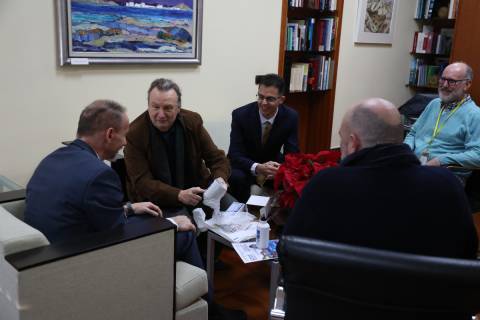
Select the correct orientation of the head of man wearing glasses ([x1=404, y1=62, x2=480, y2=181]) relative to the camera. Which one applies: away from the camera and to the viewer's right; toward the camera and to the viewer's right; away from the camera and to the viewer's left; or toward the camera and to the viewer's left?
toward the camera and to the viewer's left

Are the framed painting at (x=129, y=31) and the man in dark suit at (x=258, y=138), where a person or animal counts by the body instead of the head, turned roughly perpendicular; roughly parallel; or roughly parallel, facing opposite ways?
roughly parallel

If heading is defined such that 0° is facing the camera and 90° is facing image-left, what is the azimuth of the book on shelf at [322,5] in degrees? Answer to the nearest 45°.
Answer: approximately 0°

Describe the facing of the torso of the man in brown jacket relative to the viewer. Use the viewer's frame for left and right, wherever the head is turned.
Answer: facing the viewer

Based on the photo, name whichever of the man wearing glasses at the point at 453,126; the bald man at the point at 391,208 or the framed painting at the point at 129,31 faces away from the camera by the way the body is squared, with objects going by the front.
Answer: the bald man

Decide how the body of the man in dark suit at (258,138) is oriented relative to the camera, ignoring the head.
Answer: toward the camera

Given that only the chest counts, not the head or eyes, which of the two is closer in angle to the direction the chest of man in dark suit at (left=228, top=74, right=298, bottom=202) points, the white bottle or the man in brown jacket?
the white bottle

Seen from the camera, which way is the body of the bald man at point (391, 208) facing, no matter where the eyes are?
away from the camera

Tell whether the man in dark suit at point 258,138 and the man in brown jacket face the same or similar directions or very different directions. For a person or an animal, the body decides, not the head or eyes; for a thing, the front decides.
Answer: same or similar directions

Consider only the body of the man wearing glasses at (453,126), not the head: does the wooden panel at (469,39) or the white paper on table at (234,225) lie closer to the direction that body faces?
the white paper on table

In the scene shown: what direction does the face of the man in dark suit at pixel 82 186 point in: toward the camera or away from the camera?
away from the camera

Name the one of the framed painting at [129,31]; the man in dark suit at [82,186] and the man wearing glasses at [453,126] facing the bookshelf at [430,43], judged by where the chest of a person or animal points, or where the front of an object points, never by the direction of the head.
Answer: the man in dark suit

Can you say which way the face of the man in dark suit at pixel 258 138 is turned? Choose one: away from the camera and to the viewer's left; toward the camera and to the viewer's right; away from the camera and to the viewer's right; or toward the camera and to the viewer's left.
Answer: toward the camera and to the viewer's left

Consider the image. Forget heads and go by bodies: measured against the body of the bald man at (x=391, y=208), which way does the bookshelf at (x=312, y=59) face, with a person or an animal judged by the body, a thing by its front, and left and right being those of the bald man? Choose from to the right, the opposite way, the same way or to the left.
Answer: the opposite way

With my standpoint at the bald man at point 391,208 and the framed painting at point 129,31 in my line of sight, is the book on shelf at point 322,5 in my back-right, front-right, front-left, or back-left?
front-right

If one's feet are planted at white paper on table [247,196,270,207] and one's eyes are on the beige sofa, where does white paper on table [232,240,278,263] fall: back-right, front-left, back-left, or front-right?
front-left

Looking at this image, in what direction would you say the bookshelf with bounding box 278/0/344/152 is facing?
toward the camera

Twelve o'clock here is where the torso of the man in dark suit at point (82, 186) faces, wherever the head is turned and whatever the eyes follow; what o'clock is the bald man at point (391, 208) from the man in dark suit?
The bald man is roughly at 3 o'clock from the man in dark suit.

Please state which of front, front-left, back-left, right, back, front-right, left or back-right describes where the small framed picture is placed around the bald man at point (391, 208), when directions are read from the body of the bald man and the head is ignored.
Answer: front

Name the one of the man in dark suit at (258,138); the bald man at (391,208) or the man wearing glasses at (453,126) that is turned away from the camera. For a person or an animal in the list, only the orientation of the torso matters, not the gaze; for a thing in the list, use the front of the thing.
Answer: the bald man

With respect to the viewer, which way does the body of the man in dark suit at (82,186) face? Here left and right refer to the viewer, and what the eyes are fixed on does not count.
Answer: facing away from the viewer and to the right of the viewer

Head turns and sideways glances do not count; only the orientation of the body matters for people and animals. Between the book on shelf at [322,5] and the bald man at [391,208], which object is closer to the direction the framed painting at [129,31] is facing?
the bald man
